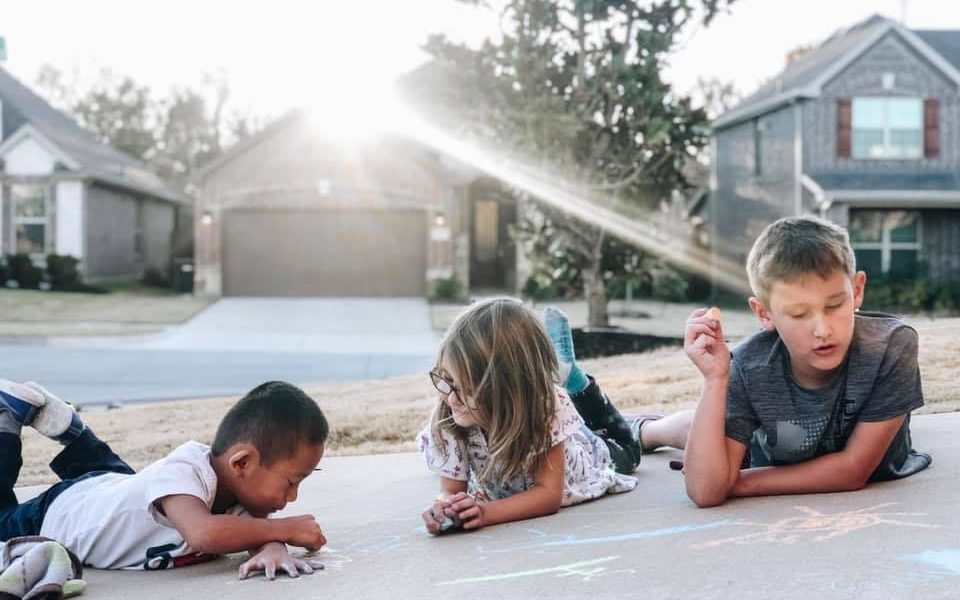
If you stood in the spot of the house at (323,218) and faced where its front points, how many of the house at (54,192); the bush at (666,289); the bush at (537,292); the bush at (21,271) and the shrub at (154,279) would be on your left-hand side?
2

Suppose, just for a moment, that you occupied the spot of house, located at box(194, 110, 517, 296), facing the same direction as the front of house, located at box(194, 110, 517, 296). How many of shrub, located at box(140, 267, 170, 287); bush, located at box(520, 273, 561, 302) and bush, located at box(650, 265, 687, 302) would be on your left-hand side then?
2

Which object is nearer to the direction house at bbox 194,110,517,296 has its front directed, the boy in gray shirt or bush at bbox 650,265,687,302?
the boy in gray shirt

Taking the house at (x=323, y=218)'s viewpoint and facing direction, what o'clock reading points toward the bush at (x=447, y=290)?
The bush is roughly at 10 o'clock from the house.

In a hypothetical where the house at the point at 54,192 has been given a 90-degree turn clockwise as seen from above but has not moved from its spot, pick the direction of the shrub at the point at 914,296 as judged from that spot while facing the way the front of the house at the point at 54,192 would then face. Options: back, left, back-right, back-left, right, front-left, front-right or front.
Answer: back

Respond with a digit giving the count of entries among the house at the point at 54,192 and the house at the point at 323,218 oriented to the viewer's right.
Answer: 0

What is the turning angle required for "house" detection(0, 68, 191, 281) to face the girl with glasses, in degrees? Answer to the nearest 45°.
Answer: approximately 45° to its left

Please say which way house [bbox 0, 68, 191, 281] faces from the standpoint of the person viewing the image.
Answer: facing the viewer and to the left of the viewer

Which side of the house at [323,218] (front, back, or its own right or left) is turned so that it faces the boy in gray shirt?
front

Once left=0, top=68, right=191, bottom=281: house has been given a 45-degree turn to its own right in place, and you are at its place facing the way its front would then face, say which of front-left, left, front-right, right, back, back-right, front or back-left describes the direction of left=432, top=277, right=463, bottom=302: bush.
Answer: back-left
